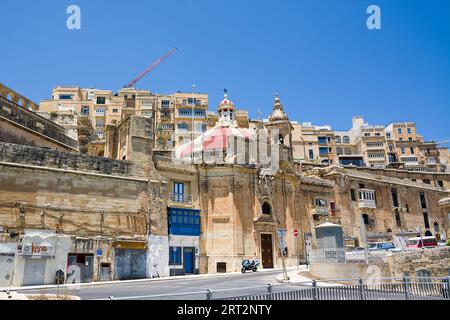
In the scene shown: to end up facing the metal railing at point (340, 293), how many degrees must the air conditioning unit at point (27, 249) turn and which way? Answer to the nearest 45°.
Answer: approximately 45° to its left

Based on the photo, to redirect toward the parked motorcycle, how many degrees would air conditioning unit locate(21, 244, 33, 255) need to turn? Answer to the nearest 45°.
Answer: approximately 90° to its left

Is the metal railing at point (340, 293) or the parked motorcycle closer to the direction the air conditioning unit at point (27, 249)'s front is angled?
the metal railing

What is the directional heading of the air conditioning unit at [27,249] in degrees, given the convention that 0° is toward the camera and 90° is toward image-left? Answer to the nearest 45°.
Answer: approximately 0°
